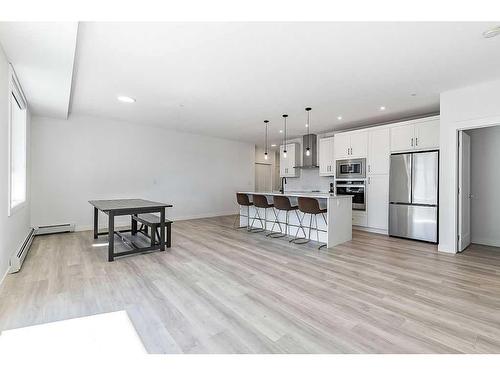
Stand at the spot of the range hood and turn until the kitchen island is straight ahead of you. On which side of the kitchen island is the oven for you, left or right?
left

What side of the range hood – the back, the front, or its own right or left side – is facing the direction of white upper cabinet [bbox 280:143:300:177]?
right

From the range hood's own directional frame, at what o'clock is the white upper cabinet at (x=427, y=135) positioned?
The white upper cabinet is roughly at 9 o'clock from the range hood.

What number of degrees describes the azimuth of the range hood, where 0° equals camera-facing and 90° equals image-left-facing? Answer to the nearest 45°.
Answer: approximately 45°

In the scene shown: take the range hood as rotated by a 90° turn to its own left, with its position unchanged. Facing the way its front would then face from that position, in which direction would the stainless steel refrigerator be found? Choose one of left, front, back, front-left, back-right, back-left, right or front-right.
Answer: front

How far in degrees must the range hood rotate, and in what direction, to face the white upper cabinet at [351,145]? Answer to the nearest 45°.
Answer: approximately 90° to its left

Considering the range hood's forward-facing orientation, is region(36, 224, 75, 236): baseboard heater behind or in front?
in front

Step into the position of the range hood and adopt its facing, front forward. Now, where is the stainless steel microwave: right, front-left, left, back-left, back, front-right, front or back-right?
left

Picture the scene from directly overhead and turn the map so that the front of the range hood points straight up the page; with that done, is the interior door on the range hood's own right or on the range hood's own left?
on the range hood's own left

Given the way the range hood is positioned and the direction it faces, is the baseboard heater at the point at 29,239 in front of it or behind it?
in front

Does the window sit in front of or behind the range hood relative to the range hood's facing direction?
in front

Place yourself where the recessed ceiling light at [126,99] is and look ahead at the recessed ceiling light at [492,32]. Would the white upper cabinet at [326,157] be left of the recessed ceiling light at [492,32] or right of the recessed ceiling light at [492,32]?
left

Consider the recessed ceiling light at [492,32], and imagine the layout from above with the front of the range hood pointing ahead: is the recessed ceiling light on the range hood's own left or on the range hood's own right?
on the range hood's own left

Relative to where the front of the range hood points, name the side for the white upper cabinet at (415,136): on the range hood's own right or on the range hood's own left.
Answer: on the range hood's own left

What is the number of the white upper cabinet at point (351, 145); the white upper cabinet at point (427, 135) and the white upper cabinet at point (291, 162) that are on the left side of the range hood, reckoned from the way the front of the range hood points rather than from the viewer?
2
